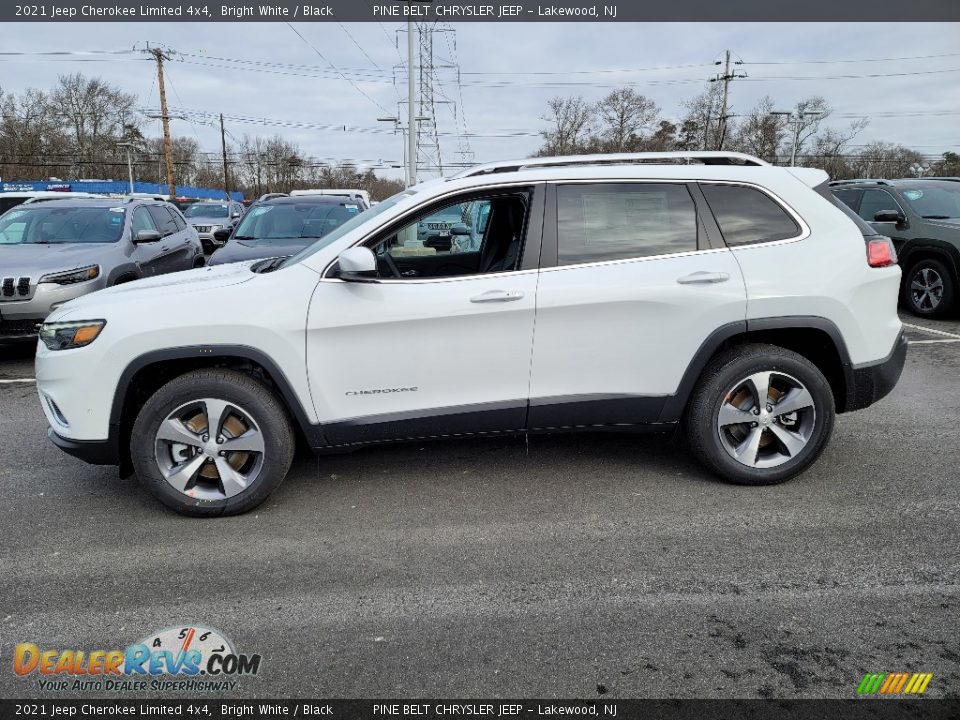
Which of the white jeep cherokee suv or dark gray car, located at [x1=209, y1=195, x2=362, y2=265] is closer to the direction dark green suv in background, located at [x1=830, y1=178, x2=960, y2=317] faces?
the white jeep cherokee suv

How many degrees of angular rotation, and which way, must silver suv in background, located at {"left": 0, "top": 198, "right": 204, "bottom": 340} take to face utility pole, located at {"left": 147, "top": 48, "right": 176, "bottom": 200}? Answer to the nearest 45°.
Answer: approximately 135° to its right

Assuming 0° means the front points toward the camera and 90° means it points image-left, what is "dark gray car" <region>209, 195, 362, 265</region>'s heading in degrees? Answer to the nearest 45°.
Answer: approximately 45°

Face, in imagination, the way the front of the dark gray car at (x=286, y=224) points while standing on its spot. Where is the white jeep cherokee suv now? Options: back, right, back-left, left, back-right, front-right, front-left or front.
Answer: front-left

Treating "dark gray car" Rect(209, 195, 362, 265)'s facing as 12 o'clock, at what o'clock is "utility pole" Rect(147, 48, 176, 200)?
The utility pole is roughly at 4 o'clock from the dark gray car.

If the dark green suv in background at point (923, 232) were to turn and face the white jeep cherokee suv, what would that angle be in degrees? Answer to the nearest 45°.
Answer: approximately 45° to its right

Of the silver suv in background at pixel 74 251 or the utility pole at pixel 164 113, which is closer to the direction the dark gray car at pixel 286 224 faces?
the silver suv in background

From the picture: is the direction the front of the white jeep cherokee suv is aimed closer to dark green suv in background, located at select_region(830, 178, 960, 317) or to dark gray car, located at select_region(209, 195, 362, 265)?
the dark gray car

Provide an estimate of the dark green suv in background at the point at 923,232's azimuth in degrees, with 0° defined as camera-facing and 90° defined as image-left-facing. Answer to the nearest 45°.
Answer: approximately 315°

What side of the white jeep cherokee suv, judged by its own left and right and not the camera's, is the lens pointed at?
left

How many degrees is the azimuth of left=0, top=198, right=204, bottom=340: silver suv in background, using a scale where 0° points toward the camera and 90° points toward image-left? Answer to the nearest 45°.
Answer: approximately 45°

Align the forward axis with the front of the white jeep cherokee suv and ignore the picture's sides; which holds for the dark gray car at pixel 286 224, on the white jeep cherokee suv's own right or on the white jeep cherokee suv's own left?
on the white jeep cherokee suv's own right
